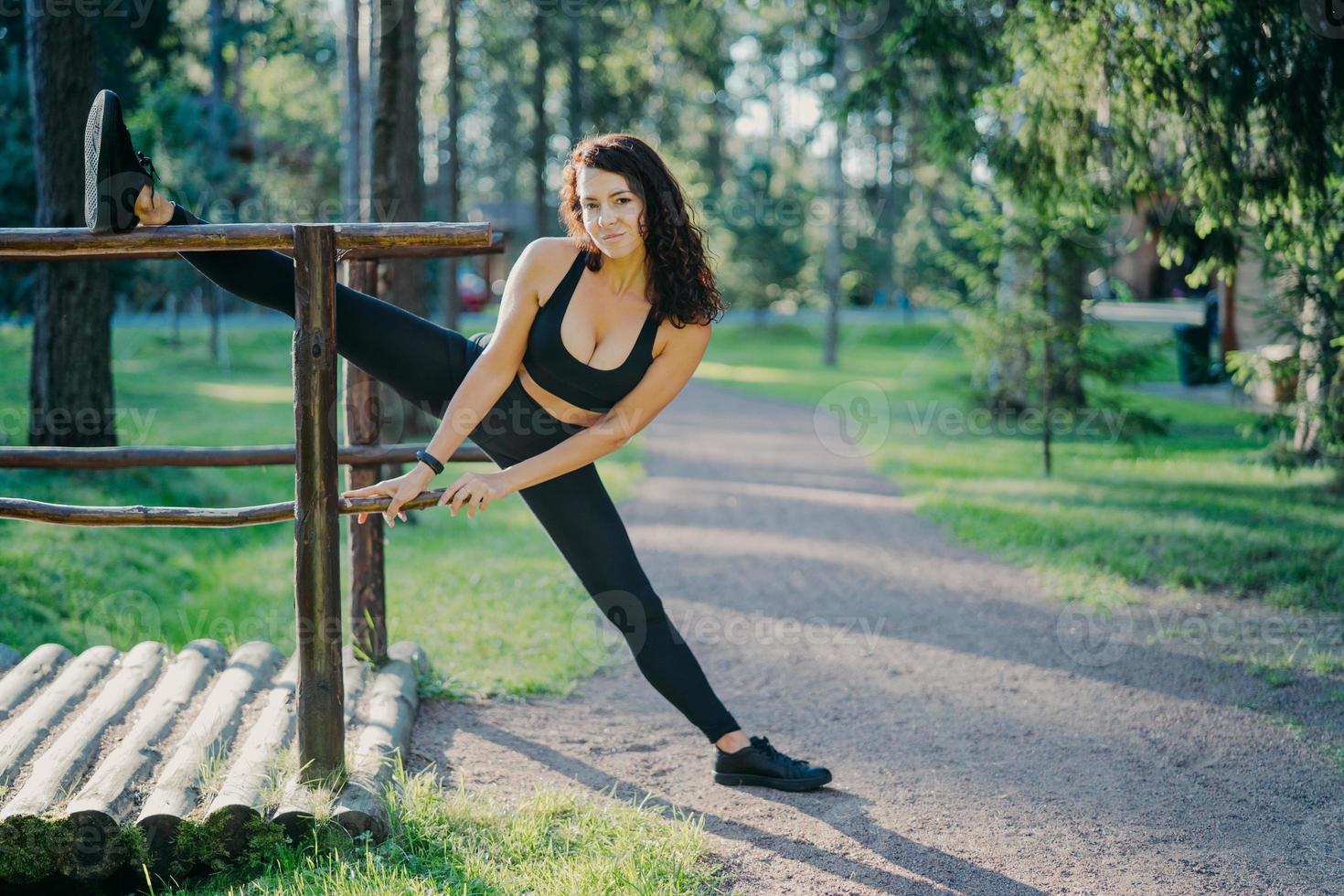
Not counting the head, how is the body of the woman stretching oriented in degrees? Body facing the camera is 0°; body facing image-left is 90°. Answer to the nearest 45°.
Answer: approximately 0°

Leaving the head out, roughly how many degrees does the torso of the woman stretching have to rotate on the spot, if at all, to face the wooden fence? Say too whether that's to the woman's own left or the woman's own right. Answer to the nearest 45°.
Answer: approximately 90° to the woman's own right

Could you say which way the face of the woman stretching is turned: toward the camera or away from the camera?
toward the camera
